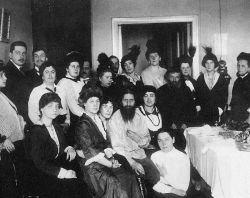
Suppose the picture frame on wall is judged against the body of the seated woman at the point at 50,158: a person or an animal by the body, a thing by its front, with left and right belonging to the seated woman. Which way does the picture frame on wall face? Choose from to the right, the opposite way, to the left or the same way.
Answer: the same way

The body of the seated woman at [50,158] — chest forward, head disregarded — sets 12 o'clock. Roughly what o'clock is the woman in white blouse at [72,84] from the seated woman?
The woman in white blouse is roughly at 8 o'clock from the seated woman.

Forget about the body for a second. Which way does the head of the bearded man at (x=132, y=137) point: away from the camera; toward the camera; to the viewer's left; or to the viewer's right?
toward the camera

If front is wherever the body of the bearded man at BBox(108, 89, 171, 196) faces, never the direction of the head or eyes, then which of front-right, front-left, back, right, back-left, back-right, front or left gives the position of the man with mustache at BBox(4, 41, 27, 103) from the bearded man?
right

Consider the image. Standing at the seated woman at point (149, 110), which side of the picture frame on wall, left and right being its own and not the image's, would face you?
front

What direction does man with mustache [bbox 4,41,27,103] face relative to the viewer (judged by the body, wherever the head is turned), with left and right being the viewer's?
facing the viewer and to the right of the viewer

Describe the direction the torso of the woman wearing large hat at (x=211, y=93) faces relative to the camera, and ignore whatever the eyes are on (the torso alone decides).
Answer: toward the camera

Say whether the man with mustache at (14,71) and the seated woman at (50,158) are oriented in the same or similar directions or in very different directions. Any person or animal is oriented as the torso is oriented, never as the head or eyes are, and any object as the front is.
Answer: same or similar directions

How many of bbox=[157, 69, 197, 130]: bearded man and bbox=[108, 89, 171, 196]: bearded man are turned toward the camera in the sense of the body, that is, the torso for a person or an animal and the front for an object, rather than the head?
2

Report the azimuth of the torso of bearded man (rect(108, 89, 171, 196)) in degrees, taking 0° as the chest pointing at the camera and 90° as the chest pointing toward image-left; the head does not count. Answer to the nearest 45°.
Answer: approximately 0°

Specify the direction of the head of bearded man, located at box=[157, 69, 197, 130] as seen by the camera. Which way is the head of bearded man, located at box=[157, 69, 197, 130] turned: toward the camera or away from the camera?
toward the camera

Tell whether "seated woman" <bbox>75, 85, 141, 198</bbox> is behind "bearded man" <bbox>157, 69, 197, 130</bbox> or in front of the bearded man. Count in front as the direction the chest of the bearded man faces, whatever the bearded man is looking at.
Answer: in front

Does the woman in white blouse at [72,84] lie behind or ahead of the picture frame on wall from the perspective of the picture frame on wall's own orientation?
ahead

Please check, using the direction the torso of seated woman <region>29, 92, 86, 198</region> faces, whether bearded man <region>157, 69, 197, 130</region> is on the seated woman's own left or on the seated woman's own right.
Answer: on the seated woman's own left

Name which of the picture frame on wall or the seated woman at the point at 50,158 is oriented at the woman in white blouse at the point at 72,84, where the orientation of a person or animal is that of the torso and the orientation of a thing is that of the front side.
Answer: the picture frame on wall

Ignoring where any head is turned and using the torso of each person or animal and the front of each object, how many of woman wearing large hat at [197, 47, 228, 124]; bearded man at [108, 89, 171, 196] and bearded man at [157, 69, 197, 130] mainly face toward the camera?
3

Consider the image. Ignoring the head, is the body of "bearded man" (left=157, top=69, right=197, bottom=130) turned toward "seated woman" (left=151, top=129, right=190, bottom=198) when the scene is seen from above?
yes
